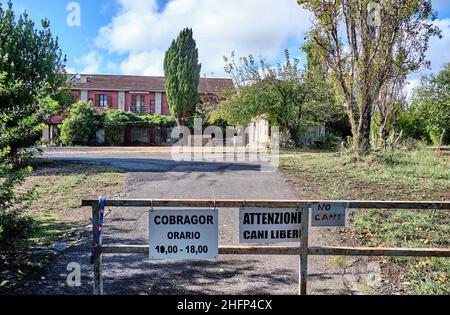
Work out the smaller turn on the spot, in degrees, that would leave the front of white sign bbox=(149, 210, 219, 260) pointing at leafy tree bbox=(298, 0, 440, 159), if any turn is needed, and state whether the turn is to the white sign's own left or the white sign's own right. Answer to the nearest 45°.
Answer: approximately 135° to the white sign's own left

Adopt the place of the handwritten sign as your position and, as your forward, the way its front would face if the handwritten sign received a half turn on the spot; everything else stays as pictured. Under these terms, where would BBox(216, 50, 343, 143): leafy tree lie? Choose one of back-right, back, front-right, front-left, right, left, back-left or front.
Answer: front

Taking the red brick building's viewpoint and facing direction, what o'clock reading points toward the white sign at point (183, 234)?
The white sign is roughly at 12 o'clock from the red brick building.

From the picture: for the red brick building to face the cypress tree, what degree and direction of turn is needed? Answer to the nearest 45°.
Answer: approximately 45° to its left

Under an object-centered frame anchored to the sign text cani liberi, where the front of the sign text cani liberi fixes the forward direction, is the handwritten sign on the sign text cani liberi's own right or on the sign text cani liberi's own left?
on the sign text cani liberi's own left

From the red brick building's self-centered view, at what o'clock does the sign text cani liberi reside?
The sign text cani liberi is roughly at 12 o'clock from the red brick building.

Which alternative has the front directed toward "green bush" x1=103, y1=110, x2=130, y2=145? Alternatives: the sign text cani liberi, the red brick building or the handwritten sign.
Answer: the red brick building

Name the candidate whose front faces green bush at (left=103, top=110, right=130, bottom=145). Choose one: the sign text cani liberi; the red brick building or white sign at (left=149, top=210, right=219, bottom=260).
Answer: the red brick building

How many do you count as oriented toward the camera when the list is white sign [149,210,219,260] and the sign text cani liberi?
2

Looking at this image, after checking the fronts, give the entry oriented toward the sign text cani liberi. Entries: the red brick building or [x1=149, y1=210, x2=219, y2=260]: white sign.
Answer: the red brick building

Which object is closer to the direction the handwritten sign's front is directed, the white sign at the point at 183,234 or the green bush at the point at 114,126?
the white sign

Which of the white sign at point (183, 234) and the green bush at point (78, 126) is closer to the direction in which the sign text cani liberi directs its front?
the white sign
